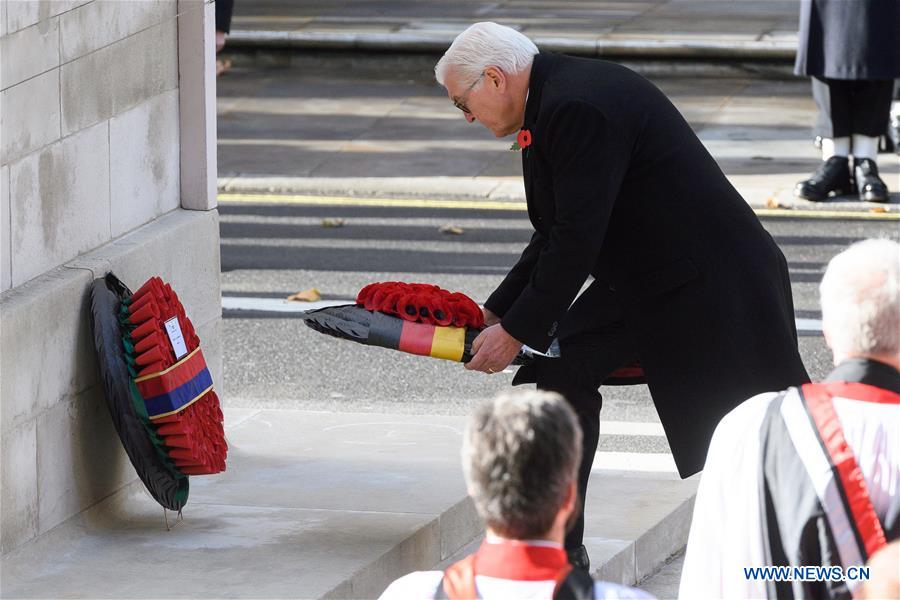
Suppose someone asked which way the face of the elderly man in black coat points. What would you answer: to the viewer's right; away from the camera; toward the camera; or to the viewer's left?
to the viewer's left

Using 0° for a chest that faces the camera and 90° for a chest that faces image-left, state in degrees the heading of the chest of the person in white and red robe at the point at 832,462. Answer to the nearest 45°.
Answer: approximately 180°

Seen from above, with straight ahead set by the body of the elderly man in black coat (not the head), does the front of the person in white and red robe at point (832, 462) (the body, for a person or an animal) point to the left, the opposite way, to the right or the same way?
to the right

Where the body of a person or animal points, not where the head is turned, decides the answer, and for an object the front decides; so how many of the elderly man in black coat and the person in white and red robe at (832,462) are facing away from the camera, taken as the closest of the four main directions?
1

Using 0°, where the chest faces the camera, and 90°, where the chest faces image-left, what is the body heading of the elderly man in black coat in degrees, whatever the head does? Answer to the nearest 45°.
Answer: approximately 90°

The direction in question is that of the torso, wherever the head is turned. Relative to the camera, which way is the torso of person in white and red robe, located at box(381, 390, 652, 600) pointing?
away from the camera

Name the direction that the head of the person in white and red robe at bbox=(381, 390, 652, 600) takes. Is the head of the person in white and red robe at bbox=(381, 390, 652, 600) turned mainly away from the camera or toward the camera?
away from the camera

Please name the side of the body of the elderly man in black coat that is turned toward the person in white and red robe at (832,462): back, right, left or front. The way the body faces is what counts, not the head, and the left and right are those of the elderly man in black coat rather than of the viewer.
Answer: left
